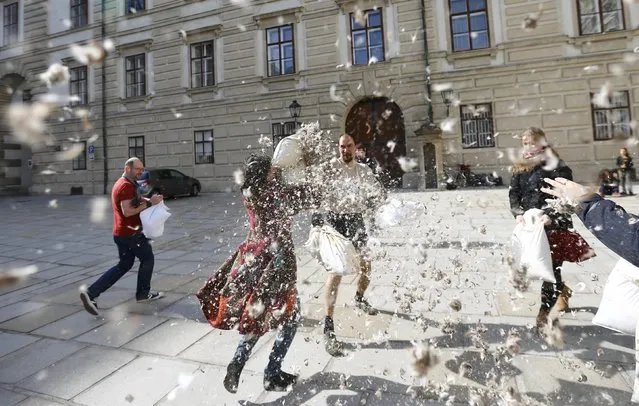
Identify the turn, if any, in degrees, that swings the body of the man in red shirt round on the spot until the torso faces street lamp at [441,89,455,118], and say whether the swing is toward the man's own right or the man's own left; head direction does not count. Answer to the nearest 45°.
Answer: approximately 45° to the man's own left

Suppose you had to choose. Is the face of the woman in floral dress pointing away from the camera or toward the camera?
away from the camera

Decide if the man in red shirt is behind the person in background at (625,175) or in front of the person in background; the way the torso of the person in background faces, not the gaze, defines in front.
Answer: in front

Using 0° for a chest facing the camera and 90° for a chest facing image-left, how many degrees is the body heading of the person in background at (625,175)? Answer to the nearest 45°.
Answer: approximately 0°

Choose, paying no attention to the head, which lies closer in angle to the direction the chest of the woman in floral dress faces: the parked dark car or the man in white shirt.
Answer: the man in white shirt

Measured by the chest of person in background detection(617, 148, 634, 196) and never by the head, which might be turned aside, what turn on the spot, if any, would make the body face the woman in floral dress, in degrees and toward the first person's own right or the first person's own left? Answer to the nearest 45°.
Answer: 0° — they already face them

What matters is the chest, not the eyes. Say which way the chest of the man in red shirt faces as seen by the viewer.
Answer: to the viewer's right

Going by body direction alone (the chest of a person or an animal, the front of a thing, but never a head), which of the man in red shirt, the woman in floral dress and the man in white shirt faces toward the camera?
the man in white shirt

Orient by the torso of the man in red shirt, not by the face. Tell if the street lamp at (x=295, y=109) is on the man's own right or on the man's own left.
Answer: on the man's own left

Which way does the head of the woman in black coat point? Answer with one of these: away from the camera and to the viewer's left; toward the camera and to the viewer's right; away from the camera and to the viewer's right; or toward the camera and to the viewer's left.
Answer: toward the camera and to the viewer's left
